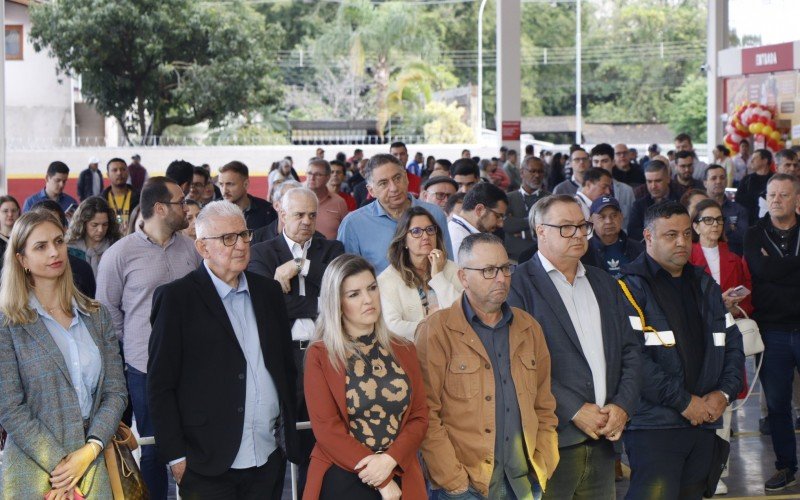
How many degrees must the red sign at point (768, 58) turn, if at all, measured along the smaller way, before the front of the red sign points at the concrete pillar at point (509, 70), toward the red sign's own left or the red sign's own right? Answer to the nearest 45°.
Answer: approximately 45° to the red sign's own right

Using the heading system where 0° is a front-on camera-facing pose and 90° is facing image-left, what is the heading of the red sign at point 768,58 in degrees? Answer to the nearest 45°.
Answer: approximately 45°

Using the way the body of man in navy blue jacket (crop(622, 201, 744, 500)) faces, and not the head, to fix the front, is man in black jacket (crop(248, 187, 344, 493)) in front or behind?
behind

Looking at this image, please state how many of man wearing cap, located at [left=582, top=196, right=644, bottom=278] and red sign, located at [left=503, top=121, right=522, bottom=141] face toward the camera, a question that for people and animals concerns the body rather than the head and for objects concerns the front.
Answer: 2

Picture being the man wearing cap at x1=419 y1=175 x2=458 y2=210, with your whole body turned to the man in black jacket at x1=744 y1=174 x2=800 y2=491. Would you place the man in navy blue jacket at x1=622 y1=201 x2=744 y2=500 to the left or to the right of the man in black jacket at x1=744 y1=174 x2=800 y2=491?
right

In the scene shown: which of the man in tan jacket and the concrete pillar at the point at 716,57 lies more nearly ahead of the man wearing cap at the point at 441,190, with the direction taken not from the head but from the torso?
the man in tan jacket

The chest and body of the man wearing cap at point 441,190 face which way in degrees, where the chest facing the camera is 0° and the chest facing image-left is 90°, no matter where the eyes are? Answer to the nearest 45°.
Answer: approximately 315°
